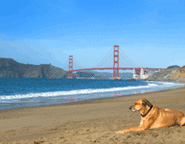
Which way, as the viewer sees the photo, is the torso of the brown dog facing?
to the viewer's left
